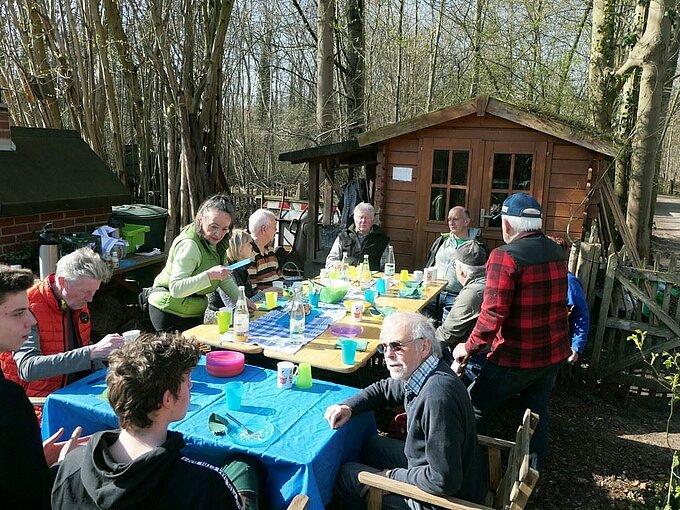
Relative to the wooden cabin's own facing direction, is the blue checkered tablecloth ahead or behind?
ahead

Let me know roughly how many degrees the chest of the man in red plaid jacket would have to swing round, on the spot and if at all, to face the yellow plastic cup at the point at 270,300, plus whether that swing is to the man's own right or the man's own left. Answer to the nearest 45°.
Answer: approximately 45° to the man's own left

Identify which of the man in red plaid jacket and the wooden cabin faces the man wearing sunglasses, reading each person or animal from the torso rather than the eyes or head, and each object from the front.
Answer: the wooden cabin

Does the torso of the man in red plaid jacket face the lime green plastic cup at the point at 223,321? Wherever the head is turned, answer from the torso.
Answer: no

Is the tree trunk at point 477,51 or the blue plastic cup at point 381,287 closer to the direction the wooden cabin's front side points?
the blue plastic cup

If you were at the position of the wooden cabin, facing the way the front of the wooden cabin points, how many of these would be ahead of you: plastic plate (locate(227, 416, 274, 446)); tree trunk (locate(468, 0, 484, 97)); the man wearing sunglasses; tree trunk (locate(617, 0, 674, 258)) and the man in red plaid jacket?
3

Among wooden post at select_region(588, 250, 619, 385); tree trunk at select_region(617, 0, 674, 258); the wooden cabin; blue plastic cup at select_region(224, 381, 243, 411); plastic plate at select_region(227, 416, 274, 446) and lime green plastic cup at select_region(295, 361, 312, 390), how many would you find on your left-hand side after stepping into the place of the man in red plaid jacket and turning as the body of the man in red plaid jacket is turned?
3

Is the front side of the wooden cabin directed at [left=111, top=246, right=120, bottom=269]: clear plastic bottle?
no

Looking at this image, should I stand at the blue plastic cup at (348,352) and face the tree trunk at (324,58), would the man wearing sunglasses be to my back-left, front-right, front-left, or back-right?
back-right

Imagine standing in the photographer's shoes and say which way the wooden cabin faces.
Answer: facing the viewer

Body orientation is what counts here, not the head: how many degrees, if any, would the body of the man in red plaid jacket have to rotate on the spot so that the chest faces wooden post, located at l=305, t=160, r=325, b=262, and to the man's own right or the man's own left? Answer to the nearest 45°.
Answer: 0° — they already face it

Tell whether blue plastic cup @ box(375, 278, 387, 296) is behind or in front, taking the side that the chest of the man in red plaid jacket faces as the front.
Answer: in front

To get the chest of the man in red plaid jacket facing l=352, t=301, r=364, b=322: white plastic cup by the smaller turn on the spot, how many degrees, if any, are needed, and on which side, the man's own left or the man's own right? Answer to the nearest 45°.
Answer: approximately 45° to the man's own left

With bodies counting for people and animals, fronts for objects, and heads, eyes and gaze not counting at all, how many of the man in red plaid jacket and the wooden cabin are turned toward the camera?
1

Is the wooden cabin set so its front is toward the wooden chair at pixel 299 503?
yes

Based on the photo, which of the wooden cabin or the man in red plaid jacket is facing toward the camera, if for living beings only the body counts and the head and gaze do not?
the wooden cabin

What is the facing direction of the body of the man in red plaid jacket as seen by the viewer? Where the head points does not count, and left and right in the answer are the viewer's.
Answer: facing away from the viewer and to the left of the viewer

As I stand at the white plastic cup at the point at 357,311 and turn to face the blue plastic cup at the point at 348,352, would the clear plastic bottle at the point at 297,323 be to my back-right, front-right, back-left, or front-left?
front-right

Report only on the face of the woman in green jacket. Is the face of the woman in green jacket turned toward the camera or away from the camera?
toward the camera

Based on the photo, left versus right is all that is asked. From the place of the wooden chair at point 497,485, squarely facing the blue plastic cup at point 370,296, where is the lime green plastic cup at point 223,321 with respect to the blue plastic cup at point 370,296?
left

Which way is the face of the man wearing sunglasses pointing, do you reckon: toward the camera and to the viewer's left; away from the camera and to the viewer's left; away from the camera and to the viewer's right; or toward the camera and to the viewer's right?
toward the camera and to the viewer's left

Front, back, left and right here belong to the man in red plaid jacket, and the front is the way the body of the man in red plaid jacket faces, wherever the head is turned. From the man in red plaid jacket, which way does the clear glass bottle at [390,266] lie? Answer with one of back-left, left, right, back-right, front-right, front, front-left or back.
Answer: front

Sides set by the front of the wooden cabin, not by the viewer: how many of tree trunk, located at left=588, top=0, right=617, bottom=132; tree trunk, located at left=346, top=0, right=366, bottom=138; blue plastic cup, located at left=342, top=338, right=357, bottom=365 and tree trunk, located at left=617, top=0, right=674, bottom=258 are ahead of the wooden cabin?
1

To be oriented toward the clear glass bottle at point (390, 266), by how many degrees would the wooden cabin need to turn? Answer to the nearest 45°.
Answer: approximately 45° to its right
